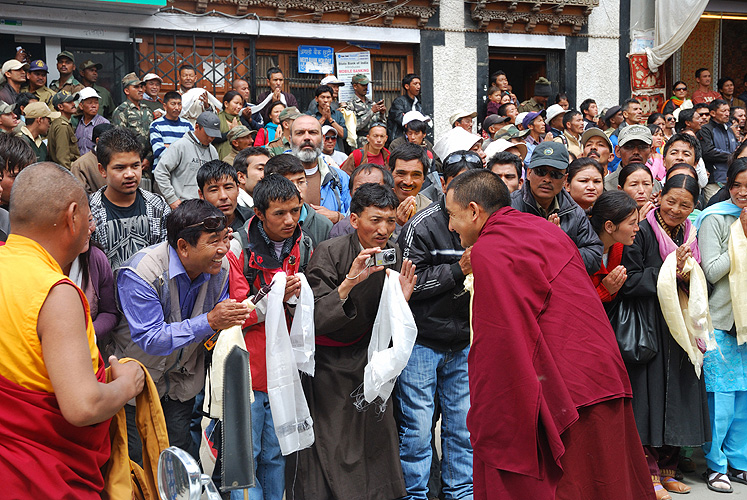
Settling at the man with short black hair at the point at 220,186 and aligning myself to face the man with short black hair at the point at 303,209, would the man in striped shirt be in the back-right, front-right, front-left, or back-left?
back-left

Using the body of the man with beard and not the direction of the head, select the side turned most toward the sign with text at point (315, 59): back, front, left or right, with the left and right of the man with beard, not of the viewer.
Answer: back

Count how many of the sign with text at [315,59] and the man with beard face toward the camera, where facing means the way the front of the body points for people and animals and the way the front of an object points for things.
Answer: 2

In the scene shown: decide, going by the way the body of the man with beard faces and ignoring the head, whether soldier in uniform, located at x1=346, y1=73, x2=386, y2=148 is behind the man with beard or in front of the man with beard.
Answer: behind

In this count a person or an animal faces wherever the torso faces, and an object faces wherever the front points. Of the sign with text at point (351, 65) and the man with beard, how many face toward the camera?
2
